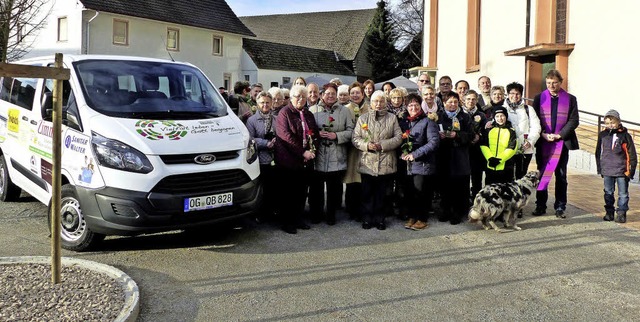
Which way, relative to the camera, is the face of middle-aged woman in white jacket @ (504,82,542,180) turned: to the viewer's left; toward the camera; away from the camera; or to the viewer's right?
toward the camera

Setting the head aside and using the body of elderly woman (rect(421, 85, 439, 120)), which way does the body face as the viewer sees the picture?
toward the camera

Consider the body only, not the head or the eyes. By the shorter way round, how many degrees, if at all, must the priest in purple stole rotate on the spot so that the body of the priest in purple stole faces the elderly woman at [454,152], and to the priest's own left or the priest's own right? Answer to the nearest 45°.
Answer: approximately 45° to the priest's own right

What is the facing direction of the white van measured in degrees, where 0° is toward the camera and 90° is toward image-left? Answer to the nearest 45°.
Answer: approximately 315°

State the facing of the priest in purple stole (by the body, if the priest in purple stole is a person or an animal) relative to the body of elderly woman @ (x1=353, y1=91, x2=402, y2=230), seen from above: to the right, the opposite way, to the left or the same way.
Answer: the same way

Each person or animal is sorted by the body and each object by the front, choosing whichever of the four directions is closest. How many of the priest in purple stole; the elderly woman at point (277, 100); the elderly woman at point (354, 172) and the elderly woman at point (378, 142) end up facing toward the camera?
4

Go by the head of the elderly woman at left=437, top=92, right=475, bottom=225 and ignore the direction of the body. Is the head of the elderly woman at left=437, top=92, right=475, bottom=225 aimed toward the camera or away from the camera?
toward the camera

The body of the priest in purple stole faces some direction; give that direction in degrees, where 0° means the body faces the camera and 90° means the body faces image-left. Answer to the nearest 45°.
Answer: approximately 0°

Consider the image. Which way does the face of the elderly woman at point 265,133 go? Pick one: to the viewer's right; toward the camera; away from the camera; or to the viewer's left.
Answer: toward the camera

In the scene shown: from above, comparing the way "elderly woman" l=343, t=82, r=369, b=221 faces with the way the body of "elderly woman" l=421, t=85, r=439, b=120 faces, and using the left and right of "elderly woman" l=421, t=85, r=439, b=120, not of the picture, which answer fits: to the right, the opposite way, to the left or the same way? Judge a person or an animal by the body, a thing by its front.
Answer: the same way

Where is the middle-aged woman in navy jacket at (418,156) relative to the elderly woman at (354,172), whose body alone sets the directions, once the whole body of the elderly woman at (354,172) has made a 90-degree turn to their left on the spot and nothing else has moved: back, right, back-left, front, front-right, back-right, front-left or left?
front-right

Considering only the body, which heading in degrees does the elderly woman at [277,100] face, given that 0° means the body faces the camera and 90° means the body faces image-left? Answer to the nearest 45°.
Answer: approximately 0°

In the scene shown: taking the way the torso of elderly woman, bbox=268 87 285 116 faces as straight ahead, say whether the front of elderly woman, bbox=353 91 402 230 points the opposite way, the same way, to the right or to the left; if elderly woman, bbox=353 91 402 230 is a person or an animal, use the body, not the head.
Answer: the same way

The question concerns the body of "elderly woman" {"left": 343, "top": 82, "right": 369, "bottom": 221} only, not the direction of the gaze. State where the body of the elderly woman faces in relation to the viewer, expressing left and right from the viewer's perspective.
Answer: facing the viewer

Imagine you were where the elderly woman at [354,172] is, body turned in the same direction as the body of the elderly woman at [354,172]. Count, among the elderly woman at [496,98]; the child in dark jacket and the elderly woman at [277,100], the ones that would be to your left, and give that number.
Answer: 2

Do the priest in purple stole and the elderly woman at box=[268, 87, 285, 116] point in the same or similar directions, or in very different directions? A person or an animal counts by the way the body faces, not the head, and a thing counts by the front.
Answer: same or similar directions

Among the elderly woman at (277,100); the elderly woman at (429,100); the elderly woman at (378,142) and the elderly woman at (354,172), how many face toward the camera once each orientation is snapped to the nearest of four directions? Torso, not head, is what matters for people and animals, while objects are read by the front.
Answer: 4
